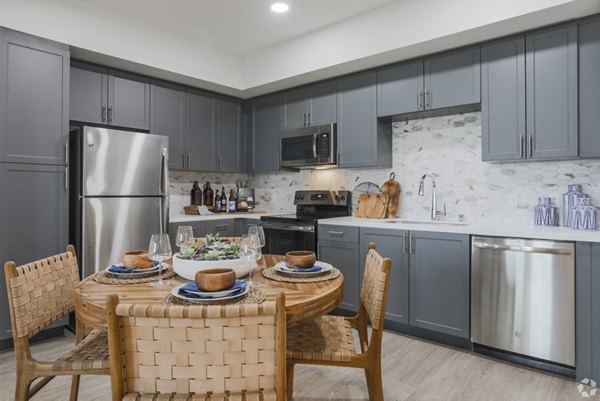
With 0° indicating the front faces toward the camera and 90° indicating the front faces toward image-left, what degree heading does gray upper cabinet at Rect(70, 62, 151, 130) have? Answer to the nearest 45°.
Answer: approximately 315°

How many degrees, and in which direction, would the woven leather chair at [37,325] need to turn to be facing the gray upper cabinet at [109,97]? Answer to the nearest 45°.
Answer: approximately 135° to its left

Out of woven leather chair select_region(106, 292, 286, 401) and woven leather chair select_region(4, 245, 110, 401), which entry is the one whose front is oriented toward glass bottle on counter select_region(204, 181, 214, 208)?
woven leather chair select_region(106, 292, 286, 401)

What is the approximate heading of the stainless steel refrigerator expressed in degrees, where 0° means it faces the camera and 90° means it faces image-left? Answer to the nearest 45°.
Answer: approximately 315°

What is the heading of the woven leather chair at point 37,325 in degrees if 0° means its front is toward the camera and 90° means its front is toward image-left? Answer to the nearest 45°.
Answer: approximately 315°

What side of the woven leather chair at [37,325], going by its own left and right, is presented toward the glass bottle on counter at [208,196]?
left

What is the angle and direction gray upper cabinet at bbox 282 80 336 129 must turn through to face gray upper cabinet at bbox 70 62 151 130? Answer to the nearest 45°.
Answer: approximately 45° to its right

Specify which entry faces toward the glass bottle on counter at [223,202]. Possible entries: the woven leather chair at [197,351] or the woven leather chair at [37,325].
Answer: the woven leather chair at [197,351]

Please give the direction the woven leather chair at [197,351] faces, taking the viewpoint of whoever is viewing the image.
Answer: facing away from the viewer

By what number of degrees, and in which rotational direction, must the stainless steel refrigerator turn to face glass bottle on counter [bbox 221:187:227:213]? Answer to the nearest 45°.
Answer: approximately 90° to its left

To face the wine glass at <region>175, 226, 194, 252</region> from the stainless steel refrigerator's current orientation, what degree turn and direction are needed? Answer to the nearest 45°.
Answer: approximately 45° to its right
